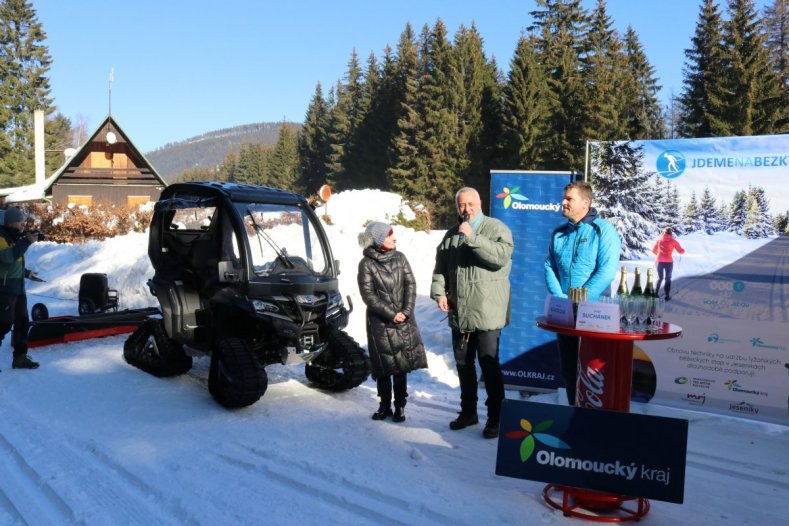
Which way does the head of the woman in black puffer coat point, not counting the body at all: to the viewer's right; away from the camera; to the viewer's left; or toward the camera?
to the viewer's right

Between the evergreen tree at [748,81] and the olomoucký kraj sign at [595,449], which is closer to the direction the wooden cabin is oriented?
the olomoucký kraj sign

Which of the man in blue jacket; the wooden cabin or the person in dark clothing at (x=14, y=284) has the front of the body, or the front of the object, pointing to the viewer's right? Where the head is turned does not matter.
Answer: the person in dark clothing

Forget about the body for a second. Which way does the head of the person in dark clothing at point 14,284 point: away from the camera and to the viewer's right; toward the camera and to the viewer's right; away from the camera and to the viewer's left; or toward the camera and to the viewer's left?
toward the camera and to the viewer's right

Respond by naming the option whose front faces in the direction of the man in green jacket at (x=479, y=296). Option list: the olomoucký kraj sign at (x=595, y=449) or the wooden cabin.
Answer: the wooden cabin

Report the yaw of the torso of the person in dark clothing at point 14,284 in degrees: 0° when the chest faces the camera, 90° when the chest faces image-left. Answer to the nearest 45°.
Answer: approximately 270°

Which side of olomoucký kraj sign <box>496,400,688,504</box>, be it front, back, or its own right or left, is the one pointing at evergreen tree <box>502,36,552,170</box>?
back

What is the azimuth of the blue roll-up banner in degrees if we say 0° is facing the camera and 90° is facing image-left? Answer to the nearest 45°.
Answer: approximately 0°

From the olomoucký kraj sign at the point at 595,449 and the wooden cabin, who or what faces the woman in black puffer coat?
the wooden cabin

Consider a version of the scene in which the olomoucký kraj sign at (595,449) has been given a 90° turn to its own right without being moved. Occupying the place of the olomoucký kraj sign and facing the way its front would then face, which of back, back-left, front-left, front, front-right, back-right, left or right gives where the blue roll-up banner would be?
right
